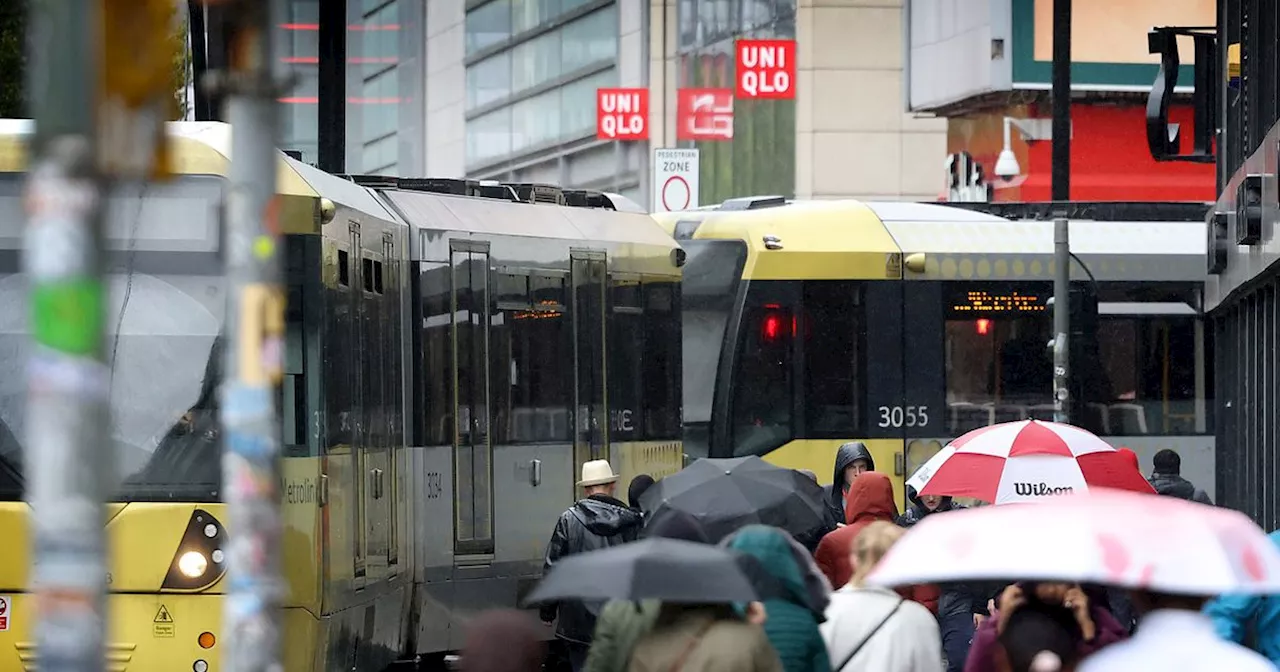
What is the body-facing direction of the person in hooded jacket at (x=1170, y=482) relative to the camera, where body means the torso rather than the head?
away from the camera

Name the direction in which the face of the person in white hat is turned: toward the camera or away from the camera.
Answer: away from the camera

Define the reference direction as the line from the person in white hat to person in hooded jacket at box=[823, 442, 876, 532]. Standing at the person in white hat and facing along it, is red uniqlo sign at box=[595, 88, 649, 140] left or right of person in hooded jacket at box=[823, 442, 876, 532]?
left

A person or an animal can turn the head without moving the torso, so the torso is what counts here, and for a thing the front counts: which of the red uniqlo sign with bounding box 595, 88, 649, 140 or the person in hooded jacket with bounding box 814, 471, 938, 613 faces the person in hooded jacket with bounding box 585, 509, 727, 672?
the red uniqlo sign

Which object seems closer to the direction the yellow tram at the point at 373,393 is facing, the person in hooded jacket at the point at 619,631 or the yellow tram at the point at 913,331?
the person in hooded jacket

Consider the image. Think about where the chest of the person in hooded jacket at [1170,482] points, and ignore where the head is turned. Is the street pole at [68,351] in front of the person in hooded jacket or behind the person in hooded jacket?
behind

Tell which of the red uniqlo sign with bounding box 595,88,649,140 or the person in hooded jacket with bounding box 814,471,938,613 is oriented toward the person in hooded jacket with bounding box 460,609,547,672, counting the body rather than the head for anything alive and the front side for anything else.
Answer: the red uniqlo sign

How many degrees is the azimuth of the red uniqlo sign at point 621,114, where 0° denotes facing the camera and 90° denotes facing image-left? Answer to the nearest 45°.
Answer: approximately 0°

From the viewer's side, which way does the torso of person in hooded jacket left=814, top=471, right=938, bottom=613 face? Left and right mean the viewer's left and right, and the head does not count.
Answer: facing away from the viewer

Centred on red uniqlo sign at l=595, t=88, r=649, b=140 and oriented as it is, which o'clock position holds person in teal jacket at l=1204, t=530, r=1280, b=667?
The person in teal jacket is roughly at 12 o'clock from the red uniqlo sign.
